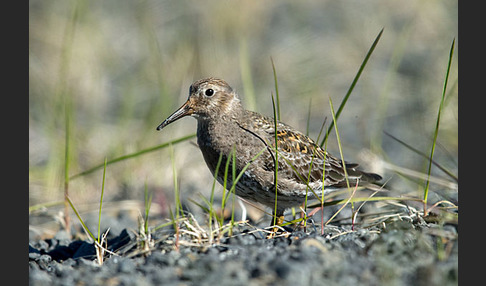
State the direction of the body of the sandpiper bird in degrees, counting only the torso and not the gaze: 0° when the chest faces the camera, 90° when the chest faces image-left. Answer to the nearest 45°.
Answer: approximately 90°
